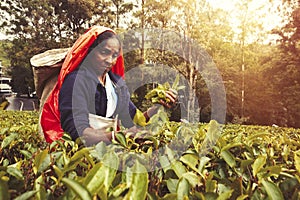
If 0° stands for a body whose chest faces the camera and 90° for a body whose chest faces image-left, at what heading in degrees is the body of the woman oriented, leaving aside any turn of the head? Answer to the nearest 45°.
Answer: approximately 315°
